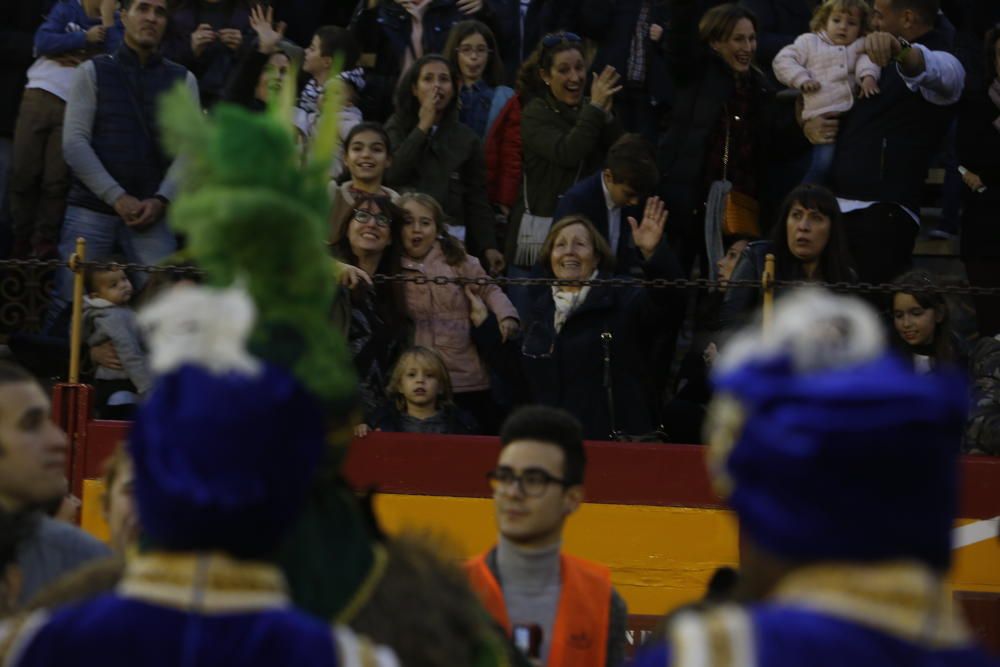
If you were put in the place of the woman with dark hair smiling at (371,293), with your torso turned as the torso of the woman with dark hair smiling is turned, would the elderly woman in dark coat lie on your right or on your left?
on your left

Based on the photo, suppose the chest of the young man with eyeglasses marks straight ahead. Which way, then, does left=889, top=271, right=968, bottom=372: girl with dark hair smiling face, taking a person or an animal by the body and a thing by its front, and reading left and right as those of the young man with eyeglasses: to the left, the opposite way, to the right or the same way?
the same way

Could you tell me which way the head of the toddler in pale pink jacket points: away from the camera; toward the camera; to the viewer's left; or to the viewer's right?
toward the camera

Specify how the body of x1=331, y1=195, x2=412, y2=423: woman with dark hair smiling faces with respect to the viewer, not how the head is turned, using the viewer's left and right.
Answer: facing the viewer

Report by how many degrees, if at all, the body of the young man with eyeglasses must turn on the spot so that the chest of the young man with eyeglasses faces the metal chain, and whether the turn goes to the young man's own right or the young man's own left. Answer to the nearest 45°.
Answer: approximately 135° to the young man's own right

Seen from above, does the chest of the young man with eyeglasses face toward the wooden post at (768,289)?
no

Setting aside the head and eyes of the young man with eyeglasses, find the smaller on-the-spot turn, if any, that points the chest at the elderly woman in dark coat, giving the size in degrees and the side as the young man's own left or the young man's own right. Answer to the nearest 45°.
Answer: approximately 135° to the young man's own right

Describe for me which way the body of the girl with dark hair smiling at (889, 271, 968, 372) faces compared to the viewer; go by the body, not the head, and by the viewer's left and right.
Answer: facing the viewer and to the left of the viewer

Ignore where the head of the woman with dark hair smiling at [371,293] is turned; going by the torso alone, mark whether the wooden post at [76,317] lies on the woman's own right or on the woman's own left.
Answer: on the woman's own right

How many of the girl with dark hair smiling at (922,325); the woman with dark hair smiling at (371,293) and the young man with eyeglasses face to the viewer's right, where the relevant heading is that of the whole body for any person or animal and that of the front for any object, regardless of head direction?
0

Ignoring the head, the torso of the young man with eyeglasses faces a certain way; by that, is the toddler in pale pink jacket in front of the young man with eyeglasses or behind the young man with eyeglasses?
behind
